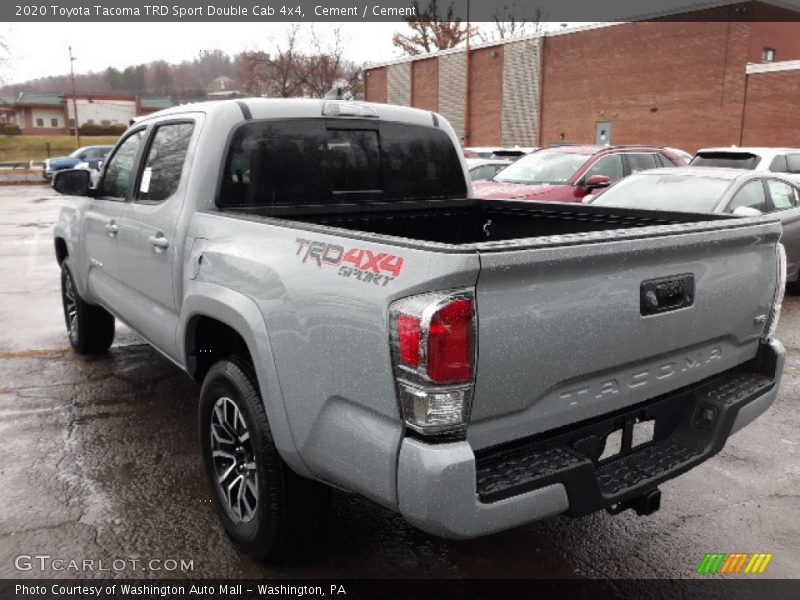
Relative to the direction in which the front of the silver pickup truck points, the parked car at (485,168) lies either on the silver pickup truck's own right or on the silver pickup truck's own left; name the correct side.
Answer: on the silver pickup truck's own right

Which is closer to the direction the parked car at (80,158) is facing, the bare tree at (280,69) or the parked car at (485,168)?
the parked car

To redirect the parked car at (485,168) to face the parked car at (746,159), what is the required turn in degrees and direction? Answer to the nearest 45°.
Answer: approximately 135° to its left

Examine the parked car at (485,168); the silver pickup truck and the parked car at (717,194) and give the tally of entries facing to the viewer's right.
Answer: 0

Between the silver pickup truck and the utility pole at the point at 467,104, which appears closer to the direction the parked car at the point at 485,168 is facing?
the silver pickup truck

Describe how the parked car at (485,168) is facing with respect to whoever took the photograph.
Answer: facing the viewer and to the left of the viewer

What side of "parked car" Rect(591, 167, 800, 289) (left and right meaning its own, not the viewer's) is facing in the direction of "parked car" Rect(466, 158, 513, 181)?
right

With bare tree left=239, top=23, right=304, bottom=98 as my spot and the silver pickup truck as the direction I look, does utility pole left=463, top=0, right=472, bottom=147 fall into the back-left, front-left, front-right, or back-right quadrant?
front-left

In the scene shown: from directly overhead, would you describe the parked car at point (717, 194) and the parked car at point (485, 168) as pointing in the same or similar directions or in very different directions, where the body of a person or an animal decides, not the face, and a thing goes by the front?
same or similar directions

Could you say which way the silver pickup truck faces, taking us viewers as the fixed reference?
facing away from the viewer and to the left of the viewer

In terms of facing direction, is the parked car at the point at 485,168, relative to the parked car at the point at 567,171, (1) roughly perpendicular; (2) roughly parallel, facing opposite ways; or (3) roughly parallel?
roughly parallel
